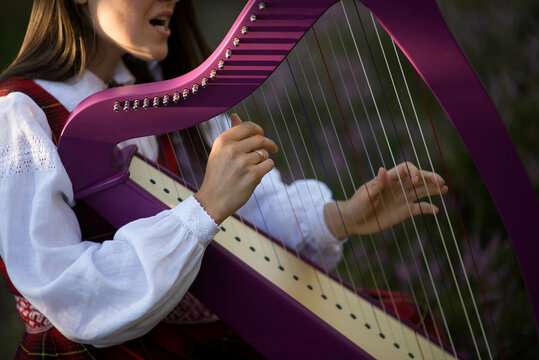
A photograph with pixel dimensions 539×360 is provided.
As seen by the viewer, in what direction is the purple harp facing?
to the viewer's right

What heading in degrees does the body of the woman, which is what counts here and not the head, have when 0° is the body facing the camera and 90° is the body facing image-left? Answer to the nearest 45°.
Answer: approximately 270°
